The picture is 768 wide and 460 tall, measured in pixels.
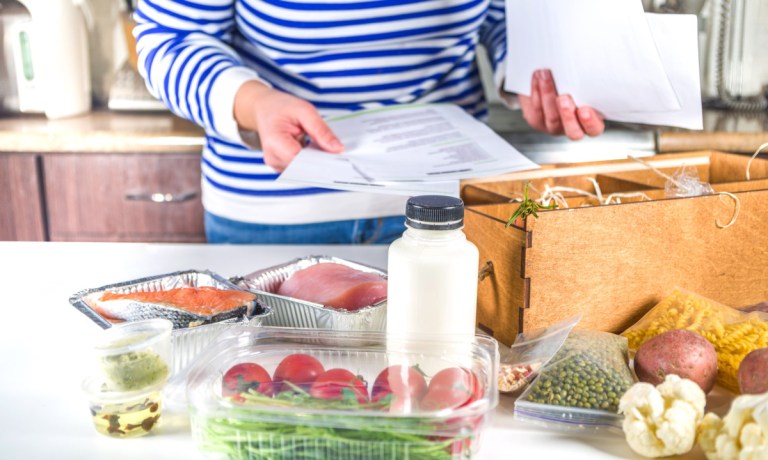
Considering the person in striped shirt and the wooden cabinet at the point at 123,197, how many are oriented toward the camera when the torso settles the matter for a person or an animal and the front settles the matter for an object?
2

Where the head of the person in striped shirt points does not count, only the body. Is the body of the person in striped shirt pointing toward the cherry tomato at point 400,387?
yes

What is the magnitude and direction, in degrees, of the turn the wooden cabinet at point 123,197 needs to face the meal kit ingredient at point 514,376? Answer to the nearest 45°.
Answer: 0° — it already faces it

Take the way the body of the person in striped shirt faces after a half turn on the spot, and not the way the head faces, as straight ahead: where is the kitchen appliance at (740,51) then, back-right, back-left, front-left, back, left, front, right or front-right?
front-right

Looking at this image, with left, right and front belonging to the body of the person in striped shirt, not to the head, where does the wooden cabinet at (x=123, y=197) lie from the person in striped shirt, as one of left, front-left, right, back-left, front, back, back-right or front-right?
back-right

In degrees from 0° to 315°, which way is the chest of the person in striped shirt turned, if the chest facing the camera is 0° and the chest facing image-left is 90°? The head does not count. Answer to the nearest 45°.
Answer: approximately 0°

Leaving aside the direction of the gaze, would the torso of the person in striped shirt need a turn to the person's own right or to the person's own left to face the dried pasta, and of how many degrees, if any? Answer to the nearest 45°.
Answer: approximately 45° to the person's own left

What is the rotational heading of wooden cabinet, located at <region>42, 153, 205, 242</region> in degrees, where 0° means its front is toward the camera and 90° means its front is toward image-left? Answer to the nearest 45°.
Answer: approximately 0°

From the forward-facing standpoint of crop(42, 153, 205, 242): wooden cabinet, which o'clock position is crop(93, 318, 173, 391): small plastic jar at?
The small plastic jar is roughly at 12 o'clock from the wooden cabinet.
